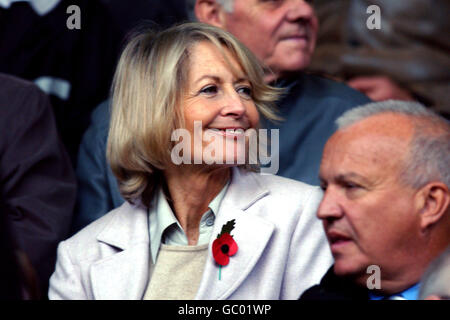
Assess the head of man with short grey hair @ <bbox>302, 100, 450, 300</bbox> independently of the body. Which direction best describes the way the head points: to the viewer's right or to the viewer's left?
to the viewer's left

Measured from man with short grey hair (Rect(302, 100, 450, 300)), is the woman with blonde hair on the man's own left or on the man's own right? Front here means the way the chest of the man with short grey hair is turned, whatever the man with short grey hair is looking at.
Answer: on the man's own right

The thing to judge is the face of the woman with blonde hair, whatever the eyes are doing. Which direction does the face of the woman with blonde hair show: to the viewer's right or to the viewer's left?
to the viewer's right

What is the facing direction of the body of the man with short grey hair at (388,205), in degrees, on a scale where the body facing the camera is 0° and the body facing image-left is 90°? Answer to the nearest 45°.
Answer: approximately 45°

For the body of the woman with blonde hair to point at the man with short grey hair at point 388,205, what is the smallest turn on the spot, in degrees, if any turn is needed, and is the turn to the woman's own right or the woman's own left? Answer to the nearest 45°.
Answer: approximately 45° to the woman's own left

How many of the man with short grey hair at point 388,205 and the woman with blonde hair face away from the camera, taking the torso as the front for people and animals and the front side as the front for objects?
0

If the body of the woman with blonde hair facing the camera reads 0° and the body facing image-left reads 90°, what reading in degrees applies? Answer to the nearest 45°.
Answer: approximately 0°
